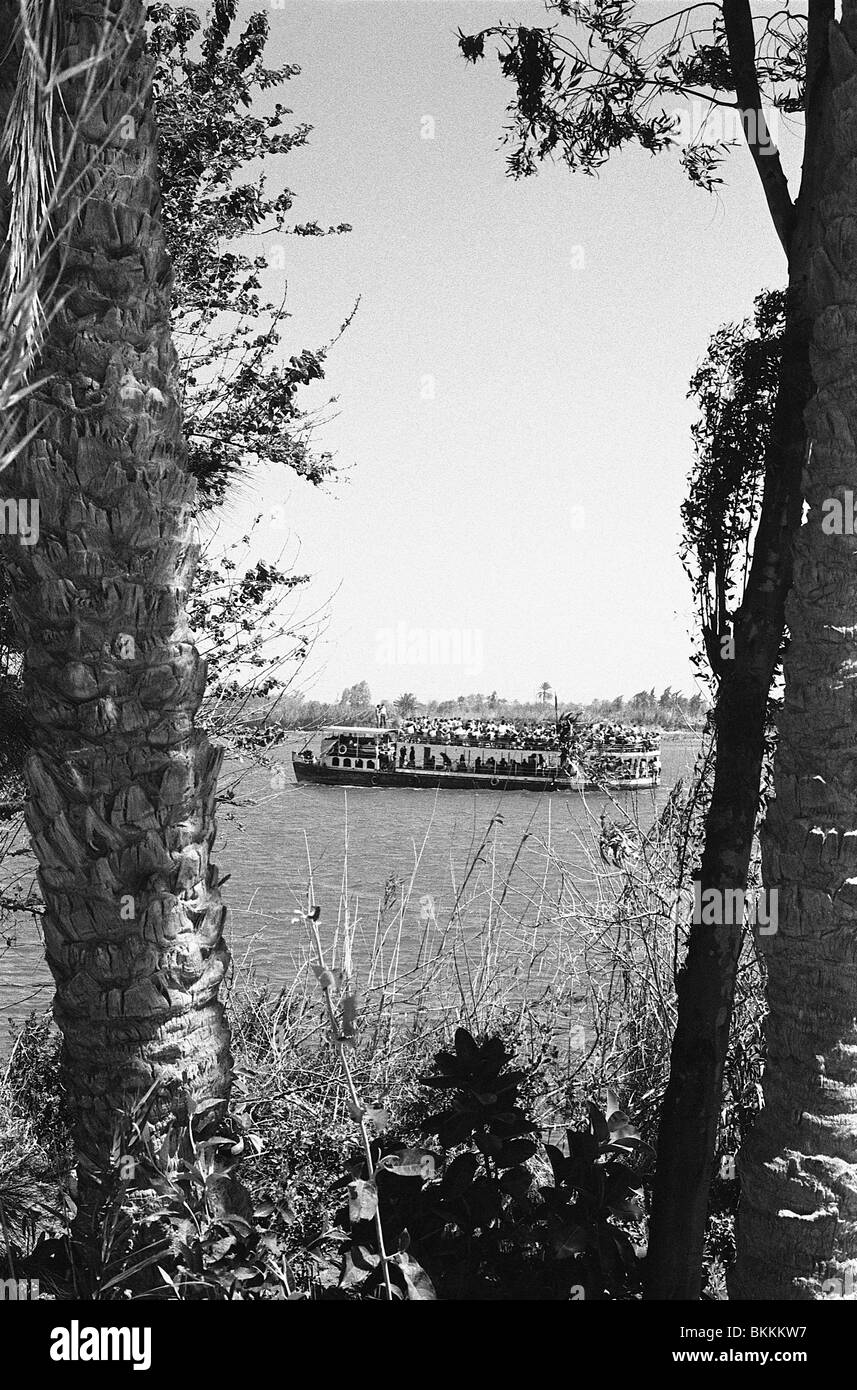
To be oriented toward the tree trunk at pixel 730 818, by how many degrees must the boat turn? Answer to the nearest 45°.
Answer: approximately 90° to its left

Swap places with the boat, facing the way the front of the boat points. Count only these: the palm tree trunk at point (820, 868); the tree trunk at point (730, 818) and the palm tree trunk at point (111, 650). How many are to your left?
3

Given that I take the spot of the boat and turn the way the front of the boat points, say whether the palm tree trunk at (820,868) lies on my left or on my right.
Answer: on my left

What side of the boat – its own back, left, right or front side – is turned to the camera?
left

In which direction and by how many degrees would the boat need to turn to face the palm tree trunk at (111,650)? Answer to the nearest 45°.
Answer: approximately 90° to its left
